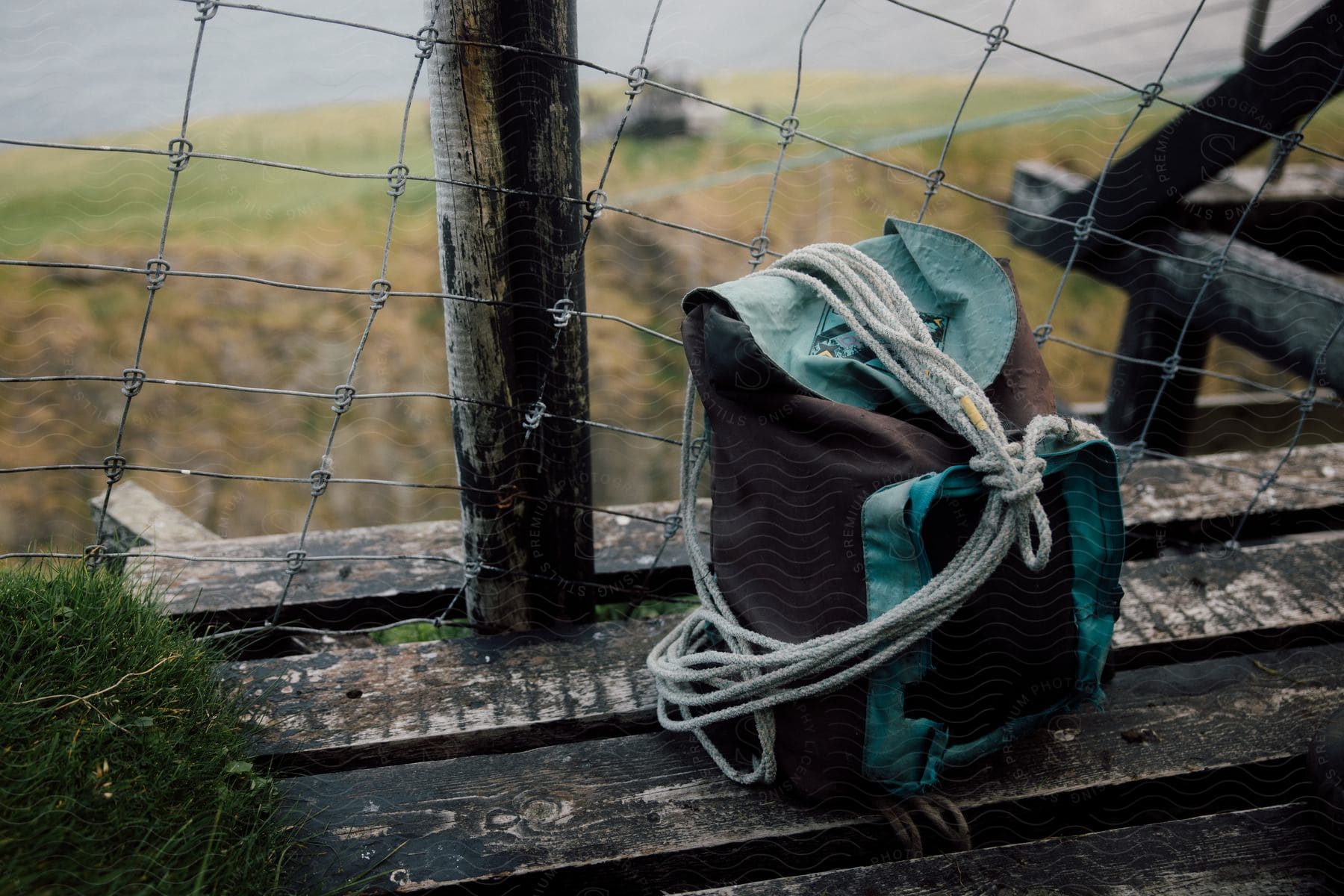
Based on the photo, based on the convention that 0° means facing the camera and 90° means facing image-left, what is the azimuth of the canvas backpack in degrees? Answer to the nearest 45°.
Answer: approximately 315°

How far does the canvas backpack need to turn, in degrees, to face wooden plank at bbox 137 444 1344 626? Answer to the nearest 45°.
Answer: approximately 180°
